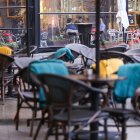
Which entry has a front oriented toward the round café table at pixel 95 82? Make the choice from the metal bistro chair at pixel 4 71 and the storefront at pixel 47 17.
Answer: the storefront

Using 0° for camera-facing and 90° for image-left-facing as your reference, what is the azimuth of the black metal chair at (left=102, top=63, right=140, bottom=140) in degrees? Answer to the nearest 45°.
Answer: approximately 90°

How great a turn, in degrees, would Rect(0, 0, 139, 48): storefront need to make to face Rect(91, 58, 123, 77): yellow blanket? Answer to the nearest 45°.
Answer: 0° — it already faces it

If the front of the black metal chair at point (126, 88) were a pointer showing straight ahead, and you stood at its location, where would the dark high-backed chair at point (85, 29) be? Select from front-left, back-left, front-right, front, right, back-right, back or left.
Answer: right

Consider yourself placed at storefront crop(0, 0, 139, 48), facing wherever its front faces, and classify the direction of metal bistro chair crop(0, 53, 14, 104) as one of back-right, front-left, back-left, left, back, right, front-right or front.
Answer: front

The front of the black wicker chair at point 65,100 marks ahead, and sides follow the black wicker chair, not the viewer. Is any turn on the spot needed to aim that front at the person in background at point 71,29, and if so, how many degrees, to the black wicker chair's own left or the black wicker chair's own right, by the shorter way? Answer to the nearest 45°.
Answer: approximately 45° to the black wicker chair's own left

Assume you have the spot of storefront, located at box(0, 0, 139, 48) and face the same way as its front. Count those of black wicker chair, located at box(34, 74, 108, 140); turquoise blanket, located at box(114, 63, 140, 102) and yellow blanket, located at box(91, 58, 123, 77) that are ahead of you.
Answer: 3

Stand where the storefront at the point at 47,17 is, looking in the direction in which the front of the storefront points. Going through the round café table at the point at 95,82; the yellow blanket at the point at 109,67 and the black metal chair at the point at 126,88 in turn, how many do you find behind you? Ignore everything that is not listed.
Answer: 0

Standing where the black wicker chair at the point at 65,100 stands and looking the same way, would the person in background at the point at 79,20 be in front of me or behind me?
in front

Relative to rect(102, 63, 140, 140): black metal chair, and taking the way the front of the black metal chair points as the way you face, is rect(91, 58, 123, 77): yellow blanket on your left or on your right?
on your right

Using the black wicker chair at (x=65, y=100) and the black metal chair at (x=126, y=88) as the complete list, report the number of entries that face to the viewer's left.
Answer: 1

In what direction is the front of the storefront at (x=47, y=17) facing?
toward the camera

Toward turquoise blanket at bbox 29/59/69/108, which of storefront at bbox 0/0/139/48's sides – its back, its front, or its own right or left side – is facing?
front

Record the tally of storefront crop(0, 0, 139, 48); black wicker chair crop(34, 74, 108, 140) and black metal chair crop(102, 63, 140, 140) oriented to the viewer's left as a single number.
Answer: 1

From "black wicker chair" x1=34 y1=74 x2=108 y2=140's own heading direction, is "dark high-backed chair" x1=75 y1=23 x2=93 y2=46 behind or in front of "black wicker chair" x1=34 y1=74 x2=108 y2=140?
in front

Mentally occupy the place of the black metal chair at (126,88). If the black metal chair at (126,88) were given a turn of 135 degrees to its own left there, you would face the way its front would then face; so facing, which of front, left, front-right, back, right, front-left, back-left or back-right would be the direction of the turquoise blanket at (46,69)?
back-right

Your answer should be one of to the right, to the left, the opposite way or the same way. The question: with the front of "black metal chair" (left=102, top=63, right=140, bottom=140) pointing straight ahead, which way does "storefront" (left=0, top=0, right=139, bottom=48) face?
to the left

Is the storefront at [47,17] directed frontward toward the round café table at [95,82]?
yes
